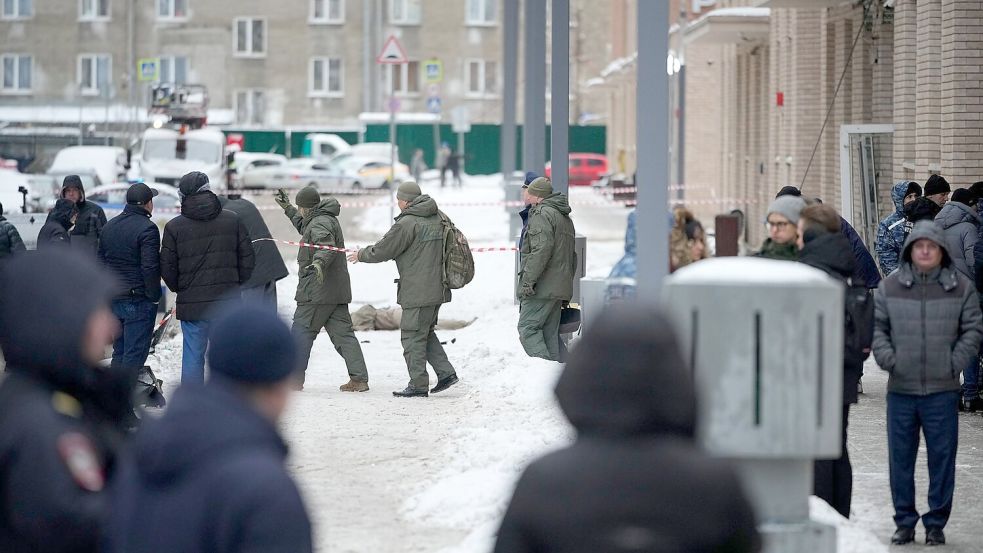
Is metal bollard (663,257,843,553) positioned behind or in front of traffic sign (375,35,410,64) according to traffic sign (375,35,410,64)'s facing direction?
in front

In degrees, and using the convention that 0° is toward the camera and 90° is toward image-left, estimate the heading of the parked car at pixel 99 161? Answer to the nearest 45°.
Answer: approximately 90°

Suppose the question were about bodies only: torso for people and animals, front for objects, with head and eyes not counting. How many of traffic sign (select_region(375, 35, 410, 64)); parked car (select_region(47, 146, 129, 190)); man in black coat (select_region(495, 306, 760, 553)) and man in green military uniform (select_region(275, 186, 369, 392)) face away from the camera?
1

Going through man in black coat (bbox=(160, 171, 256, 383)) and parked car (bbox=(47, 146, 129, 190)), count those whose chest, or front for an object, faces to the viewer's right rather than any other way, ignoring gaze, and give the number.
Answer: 0

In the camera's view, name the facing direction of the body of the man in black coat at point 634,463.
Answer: away from the camera

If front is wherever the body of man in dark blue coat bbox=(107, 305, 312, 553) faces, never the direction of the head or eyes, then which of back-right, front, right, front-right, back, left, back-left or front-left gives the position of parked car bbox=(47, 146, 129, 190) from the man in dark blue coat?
front-left

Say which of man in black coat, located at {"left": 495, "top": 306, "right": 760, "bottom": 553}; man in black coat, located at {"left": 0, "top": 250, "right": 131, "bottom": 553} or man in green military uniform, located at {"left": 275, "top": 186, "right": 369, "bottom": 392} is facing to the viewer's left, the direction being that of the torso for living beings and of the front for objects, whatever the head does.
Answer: the man in green military uniform

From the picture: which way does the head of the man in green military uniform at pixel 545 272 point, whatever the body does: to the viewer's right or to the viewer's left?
to the viewer's left

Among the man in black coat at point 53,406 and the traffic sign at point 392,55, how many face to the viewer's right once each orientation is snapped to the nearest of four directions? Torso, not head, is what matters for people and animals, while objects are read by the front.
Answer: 1

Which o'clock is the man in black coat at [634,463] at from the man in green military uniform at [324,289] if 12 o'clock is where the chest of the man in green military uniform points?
The man in black coat is roughly at 9 o'clock from the man in green military uniform.

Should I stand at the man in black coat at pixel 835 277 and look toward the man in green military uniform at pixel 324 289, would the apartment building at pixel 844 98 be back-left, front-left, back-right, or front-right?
front-right

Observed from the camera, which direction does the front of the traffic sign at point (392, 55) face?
facing the viewer

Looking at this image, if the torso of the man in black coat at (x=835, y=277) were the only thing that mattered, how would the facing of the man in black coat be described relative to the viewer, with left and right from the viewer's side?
facing to the left of the viewer

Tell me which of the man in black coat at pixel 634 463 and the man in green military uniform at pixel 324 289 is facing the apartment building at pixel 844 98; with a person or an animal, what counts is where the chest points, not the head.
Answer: the man in black coat

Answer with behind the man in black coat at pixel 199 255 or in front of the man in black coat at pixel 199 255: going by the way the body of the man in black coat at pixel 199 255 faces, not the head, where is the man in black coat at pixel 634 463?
behind
